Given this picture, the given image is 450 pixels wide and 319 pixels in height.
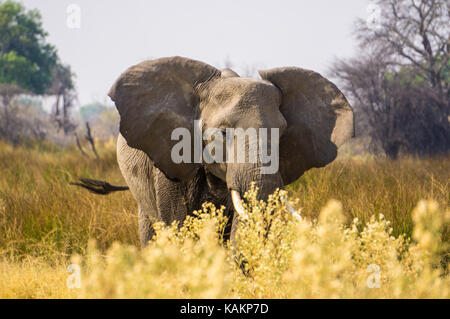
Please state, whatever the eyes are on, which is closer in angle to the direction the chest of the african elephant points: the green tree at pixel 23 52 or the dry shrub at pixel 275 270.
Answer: the dry shrub

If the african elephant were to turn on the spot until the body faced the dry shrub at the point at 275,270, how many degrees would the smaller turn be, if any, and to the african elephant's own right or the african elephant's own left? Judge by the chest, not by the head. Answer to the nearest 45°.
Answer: approximately 45° to the african elephant's own right

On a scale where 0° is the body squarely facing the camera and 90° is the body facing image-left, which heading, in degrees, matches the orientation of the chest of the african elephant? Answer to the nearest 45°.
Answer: approximately 315°

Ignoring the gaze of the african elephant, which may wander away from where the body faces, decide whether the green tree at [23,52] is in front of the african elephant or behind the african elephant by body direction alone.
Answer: behind
